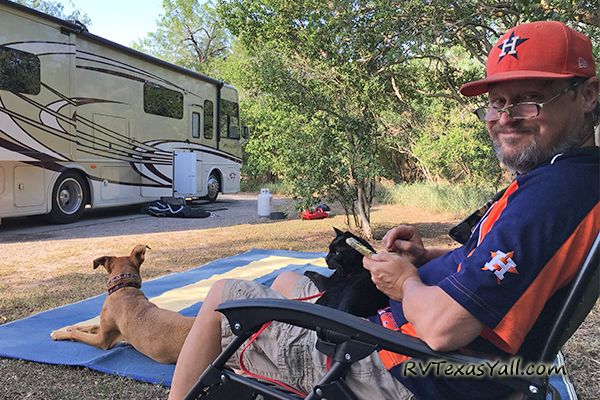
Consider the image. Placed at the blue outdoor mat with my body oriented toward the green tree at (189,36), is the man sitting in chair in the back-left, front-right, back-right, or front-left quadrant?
back-right

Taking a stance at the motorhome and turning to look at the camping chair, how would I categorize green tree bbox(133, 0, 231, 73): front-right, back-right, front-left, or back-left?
back-left

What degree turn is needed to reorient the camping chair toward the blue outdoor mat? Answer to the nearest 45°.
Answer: approximately 45° to its right

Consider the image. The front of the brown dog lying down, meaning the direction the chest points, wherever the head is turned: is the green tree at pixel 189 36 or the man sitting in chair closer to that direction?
the green tree

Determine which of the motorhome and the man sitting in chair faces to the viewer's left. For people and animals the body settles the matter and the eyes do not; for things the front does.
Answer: the man sitting in chair

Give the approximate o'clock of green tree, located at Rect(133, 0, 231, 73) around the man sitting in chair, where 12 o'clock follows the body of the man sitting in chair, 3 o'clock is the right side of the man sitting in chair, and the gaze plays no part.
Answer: The green tree is roughly at 2 o'clock from the man sitting in chair.

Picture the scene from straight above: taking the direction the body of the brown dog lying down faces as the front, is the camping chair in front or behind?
behind

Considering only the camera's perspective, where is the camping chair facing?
facing to the left of the viewer

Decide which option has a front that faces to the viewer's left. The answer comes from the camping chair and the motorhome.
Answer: the camping chair

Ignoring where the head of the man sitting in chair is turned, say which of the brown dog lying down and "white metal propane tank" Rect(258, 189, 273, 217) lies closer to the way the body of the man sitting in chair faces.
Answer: the brown dog lying down

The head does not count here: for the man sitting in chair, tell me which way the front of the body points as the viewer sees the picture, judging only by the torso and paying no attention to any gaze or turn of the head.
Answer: to the viewer's left

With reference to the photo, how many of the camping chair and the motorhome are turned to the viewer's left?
1
